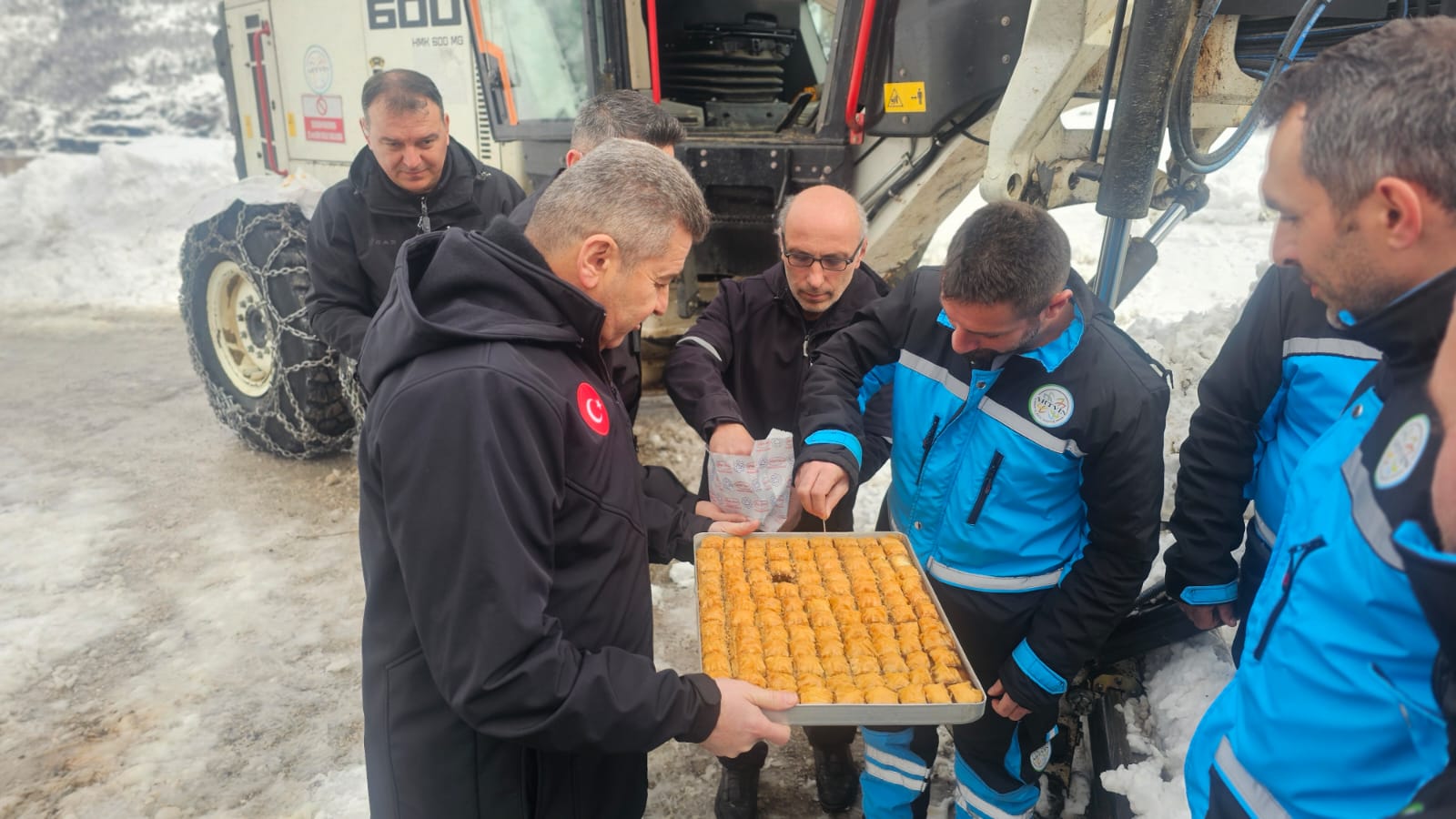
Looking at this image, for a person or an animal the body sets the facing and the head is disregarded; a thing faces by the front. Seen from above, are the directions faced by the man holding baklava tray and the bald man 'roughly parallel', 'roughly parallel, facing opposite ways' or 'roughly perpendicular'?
roughly perpendicular

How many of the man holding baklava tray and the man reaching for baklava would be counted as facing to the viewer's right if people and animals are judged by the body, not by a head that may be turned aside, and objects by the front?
1

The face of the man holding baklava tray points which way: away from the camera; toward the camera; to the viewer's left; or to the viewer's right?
to the viewer's right

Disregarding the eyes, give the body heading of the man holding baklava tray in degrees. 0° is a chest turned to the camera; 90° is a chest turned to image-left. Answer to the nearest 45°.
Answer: approximately 270°

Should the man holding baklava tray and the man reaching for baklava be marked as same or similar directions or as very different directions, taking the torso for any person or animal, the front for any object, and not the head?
very different directions

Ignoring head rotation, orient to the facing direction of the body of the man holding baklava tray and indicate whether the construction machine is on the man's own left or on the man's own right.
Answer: on the man's own left

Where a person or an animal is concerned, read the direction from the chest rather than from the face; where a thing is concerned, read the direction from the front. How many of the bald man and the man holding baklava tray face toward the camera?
1
